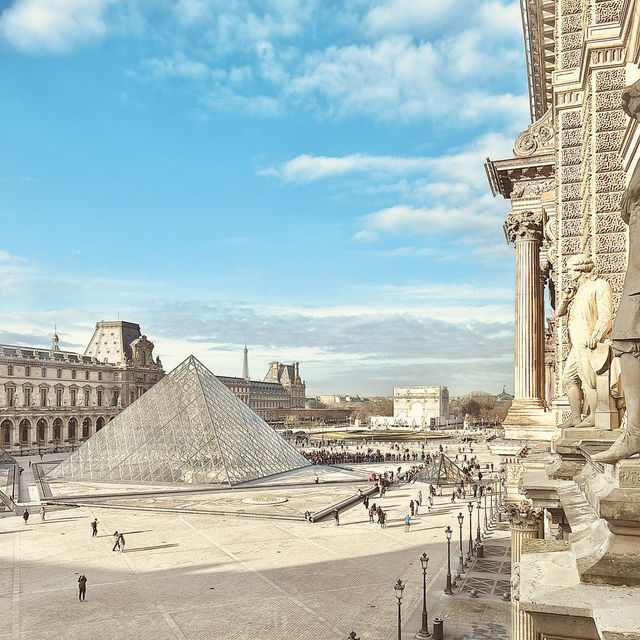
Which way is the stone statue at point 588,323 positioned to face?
to the viewer's left

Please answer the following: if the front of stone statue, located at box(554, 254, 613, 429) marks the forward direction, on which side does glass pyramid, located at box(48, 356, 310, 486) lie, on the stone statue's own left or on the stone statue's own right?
on the stone statue's own right

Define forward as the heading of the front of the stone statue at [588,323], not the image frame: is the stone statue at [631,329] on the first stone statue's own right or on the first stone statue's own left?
on the first stone statue's own left
